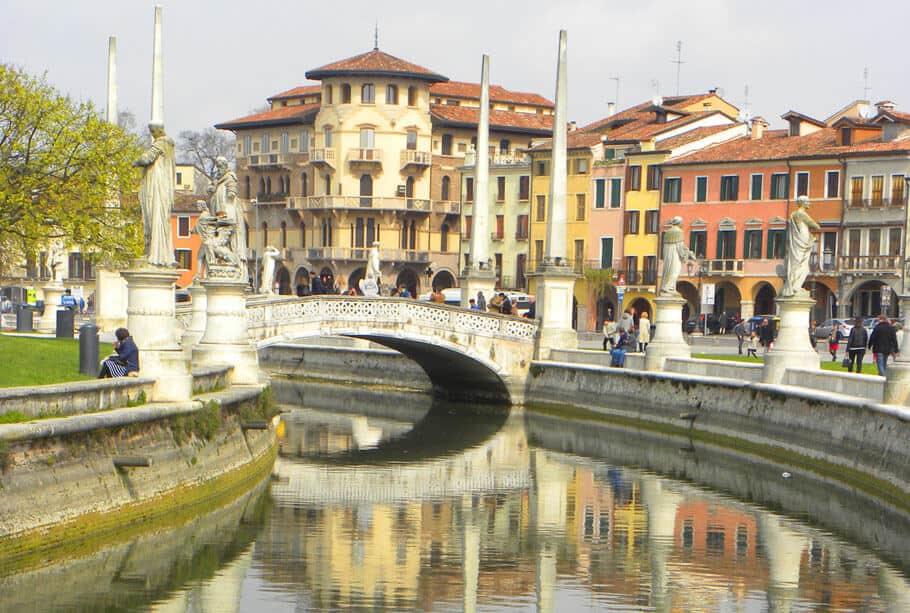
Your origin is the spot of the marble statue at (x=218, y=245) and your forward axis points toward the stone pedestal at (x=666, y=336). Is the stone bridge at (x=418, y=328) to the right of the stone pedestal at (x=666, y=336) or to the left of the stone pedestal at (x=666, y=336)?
left

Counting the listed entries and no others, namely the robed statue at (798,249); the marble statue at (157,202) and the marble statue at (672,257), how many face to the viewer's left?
1

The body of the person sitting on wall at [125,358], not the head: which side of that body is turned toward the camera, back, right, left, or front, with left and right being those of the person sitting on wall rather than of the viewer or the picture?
left
